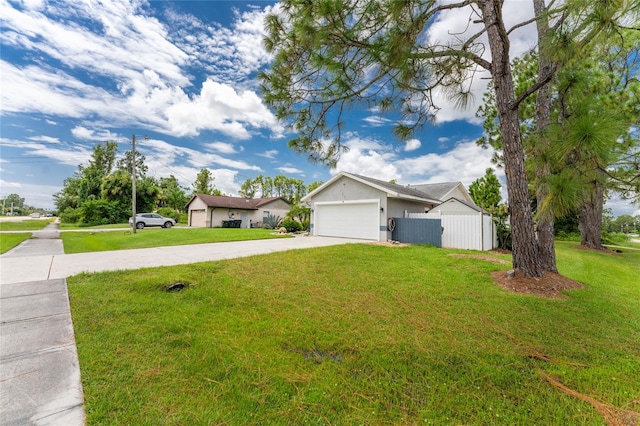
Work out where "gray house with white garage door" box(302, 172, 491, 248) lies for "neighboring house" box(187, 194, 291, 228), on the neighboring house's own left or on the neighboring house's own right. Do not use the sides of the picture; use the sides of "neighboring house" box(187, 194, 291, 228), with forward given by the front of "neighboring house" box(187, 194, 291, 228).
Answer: on the neighboring house's own left

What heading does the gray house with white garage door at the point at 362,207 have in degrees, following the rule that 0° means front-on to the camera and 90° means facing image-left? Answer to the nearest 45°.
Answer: approximately 45°

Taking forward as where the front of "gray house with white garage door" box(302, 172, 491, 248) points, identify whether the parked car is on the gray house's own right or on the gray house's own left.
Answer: on the gray house's own right

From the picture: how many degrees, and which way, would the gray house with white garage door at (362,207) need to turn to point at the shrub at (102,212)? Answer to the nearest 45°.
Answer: approximately 45° to its right

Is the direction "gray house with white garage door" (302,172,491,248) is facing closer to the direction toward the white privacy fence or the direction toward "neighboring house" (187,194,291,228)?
the neighboring house

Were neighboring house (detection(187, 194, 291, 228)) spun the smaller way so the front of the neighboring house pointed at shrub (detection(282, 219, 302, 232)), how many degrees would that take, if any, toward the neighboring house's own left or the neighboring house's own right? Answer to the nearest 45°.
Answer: approximately 90° to the neighboring house's own left

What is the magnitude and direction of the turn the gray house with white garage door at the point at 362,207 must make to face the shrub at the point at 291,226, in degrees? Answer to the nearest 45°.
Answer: approximately 90° to its right

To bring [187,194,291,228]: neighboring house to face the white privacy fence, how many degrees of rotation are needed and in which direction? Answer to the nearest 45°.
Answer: approximately 90° to its left
